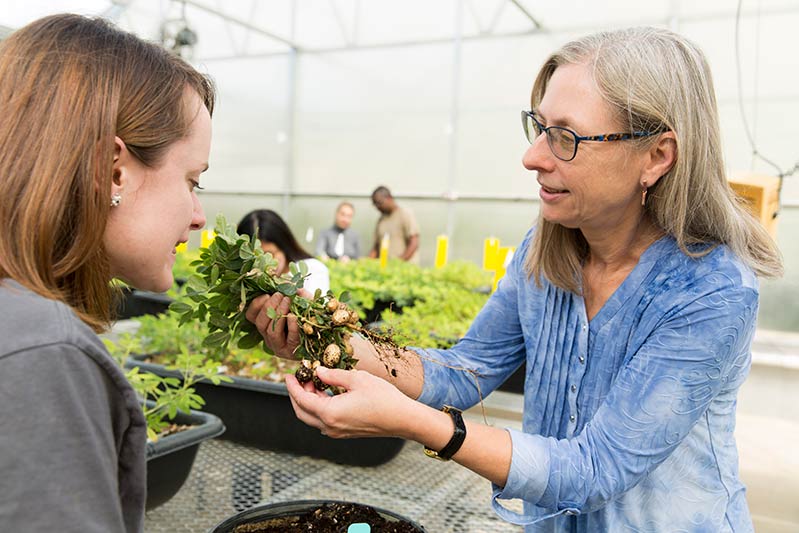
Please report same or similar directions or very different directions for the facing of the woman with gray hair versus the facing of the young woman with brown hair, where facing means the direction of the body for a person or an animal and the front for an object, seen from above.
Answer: very different directions

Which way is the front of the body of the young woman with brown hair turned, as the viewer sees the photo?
to the viewer's right

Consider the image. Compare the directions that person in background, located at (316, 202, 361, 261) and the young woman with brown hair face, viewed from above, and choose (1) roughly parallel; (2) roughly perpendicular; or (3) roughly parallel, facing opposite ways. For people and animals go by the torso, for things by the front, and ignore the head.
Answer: roughly perpendicular

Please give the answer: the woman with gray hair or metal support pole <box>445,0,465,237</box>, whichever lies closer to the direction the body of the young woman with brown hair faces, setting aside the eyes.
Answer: the woman with gray hair

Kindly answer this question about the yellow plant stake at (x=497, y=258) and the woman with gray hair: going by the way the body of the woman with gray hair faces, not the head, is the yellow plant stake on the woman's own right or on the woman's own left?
on the woman's own right

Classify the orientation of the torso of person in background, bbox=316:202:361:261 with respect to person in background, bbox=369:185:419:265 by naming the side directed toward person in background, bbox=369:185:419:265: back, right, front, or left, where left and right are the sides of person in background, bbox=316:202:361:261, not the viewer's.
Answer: left

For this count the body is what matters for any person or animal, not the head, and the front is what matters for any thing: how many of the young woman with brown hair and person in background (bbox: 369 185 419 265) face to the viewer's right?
1

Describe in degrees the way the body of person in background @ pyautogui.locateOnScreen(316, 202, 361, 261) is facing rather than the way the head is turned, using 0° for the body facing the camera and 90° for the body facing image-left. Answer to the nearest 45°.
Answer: approximately 0°

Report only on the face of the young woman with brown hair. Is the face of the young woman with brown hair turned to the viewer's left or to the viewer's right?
to the viewer's right

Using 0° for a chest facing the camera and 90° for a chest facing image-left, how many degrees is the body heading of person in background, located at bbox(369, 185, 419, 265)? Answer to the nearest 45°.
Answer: approximately 45°

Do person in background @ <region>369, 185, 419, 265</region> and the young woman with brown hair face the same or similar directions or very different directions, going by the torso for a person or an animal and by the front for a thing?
very different directions
